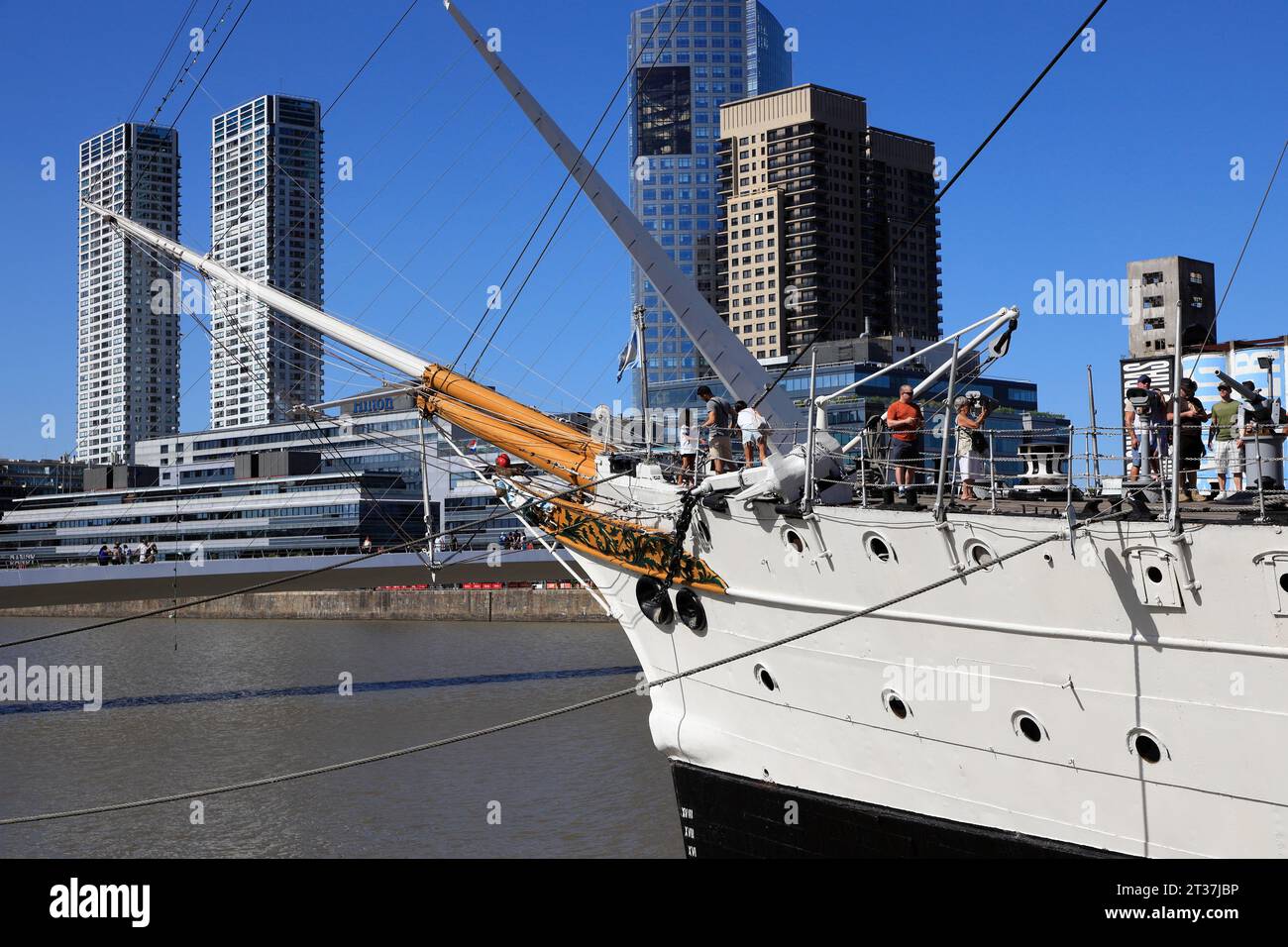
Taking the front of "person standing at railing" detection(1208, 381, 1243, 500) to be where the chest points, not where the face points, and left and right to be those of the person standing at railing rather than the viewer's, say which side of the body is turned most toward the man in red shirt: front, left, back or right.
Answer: right

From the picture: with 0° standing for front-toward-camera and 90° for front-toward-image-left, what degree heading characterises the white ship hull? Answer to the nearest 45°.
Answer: approximately 135°

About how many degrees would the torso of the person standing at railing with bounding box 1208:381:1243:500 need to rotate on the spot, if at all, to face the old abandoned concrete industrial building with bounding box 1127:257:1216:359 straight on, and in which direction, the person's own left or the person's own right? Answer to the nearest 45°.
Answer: approximately 180°

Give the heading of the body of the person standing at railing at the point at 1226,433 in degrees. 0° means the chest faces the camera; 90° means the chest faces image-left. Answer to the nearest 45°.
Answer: approximately 0°

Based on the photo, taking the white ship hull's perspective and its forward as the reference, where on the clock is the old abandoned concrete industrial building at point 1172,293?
The old abandoned concrete industrial building is roughly at 2 o'clock from the white ship hull.

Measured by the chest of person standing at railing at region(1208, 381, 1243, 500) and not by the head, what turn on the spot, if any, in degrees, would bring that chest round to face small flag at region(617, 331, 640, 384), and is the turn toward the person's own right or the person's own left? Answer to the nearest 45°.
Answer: approximately 135° to the person's own right

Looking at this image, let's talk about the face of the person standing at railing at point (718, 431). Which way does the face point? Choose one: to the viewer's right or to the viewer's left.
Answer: to the viewer's left
